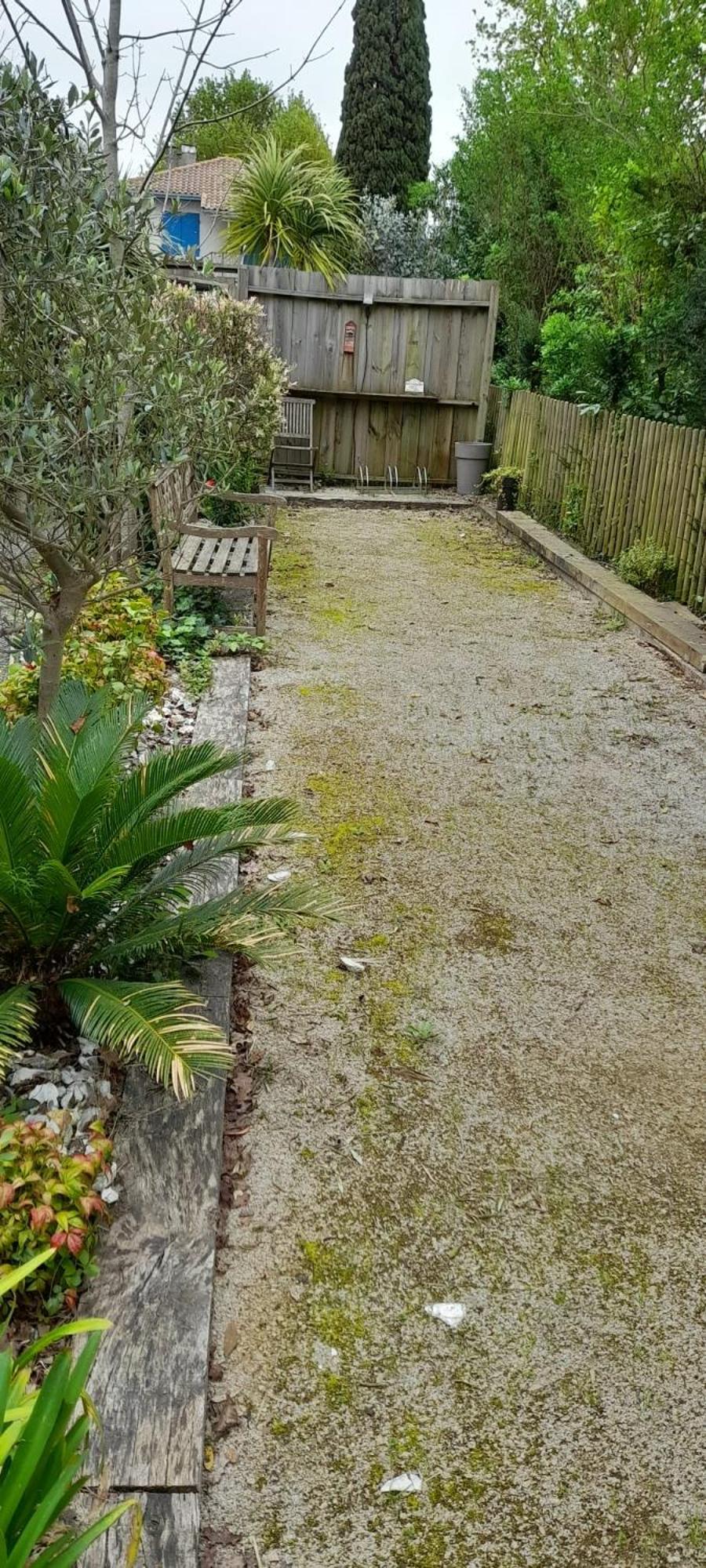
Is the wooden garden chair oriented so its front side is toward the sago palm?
yes

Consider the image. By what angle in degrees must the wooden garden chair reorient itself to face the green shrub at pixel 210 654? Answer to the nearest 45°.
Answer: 0° — it already faces it

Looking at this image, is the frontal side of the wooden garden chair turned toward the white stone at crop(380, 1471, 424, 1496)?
yes

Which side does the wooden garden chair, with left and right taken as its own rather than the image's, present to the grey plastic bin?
left

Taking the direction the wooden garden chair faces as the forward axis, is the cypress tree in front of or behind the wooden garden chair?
behind

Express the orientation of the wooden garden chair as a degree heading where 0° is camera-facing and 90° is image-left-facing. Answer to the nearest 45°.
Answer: approximately 0°

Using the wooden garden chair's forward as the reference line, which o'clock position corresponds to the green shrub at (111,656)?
The green shrub is roughly at 12 o'clock from the wooden garden chair.
